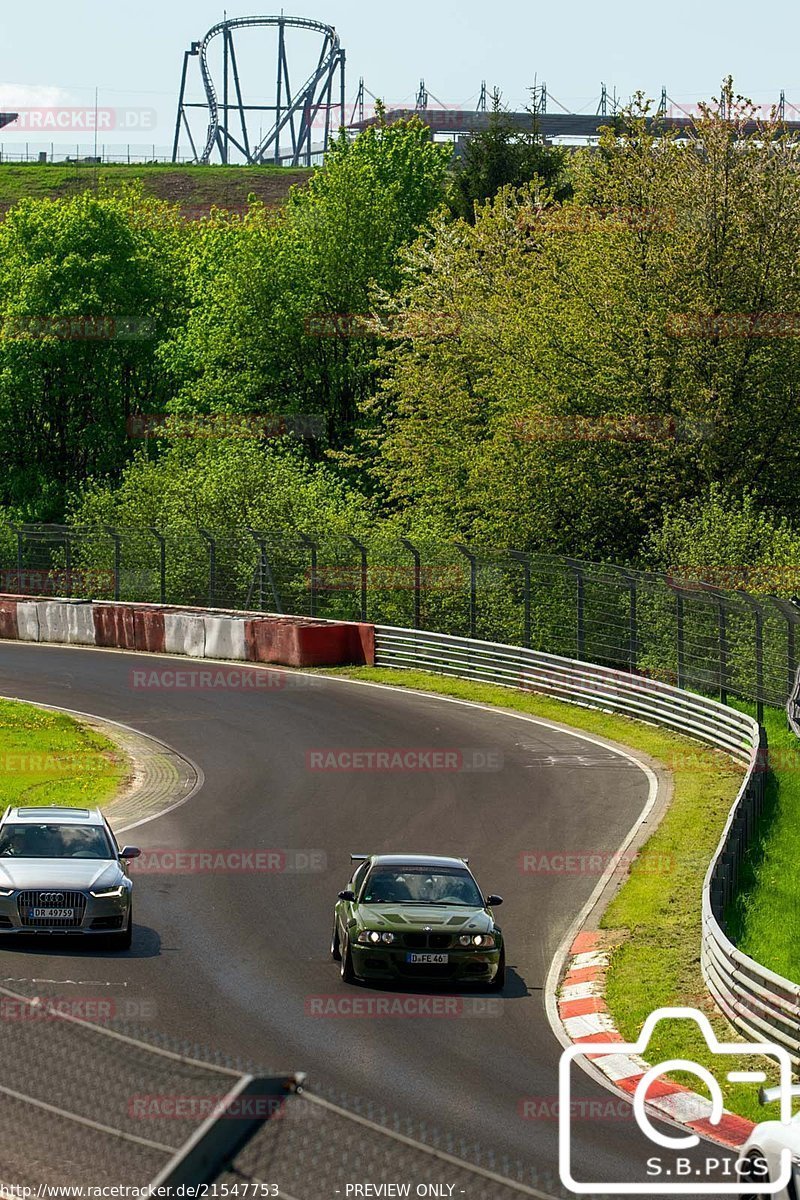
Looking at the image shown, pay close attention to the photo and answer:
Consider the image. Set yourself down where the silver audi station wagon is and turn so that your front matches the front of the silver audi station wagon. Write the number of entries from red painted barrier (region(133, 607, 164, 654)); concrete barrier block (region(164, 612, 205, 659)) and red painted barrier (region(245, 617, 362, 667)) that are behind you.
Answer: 3

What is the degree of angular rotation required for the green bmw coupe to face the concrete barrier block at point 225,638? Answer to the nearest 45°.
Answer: approximately 180°

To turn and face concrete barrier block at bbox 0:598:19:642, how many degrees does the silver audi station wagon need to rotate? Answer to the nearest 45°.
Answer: approximately 180°

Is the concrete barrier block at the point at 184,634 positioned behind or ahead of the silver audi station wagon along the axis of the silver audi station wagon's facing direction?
behind

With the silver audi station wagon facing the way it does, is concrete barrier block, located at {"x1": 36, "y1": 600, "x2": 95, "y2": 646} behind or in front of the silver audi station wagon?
behind

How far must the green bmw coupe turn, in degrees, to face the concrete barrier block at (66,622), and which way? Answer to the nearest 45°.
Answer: approximately 180°

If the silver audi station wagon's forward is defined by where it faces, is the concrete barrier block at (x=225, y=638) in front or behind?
behind

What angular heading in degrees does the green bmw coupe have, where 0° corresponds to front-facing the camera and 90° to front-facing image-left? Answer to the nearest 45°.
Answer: approximately 0°

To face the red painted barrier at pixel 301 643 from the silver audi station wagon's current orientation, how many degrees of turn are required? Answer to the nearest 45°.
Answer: approximately 180°

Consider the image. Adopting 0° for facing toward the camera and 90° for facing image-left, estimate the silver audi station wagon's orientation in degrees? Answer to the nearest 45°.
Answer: approximately 0°

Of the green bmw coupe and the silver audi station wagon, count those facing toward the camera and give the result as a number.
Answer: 2

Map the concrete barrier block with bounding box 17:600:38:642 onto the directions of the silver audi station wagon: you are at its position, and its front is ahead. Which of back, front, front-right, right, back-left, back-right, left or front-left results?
back
